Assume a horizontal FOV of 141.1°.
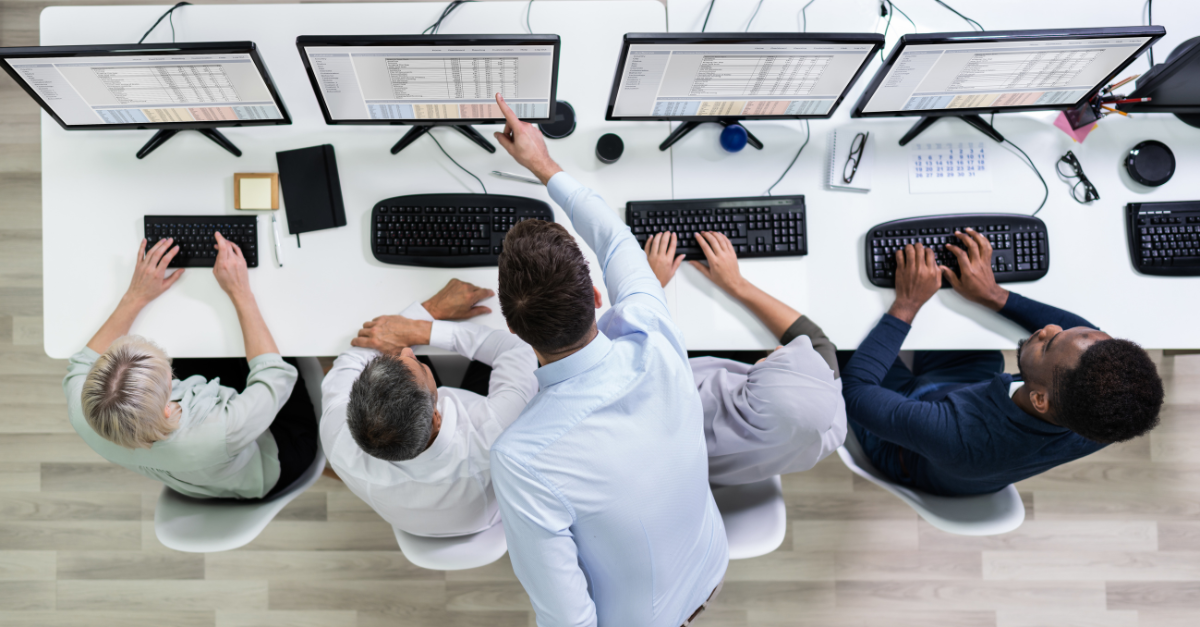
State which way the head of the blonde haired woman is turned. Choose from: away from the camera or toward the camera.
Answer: away from the camera

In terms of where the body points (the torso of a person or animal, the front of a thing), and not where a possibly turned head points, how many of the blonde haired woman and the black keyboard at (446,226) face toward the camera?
1

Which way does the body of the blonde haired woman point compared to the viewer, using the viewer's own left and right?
facing away from the viewer

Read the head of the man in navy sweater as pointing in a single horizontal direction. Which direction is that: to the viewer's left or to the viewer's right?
to the viewer's left
